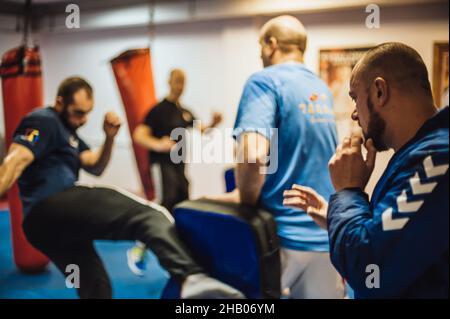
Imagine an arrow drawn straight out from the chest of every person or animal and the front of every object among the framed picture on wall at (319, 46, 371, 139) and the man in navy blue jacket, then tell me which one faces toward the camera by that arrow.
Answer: the framed picture on wall

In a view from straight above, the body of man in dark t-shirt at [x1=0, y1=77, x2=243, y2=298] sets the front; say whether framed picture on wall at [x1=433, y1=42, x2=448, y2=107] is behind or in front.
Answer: in front

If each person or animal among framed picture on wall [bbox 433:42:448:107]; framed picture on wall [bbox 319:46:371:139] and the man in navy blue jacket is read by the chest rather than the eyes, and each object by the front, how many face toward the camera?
2

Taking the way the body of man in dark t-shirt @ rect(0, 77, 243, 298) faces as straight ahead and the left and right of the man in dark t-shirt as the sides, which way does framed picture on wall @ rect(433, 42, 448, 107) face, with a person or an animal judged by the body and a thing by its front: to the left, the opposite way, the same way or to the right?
to the right

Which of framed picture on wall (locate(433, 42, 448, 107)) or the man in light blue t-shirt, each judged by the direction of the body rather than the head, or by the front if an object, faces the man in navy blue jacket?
the framed picture on wall

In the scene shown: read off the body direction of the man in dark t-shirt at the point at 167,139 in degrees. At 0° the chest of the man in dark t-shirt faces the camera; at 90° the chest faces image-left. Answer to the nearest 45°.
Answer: approximately 315°

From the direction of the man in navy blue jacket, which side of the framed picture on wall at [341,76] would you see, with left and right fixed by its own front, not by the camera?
front

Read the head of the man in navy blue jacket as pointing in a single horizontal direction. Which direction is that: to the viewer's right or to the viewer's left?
to the viewer's left

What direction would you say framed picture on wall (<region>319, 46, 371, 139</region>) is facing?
toward the camera

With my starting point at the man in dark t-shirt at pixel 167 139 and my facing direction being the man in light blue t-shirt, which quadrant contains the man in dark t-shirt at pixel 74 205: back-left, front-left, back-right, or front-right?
front-right

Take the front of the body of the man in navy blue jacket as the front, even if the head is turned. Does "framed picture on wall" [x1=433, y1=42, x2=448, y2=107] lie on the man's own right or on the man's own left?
on the man's own right

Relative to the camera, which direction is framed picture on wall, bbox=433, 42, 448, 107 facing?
toward the camera

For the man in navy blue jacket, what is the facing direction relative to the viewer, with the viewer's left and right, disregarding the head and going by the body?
facing to the left of the viewer

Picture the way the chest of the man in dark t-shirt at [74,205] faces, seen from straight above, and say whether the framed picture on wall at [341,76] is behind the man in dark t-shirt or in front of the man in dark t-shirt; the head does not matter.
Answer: in front

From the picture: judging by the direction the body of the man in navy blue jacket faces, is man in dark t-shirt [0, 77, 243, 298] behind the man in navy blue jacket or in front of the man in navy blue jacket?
in front

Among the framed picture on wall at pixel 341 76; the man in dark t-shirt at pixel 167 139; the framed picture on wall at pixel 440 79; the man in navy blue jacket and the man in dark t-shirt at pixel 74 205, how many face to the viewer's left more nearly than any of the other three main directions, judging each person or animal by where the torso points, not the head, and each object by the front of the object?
1
